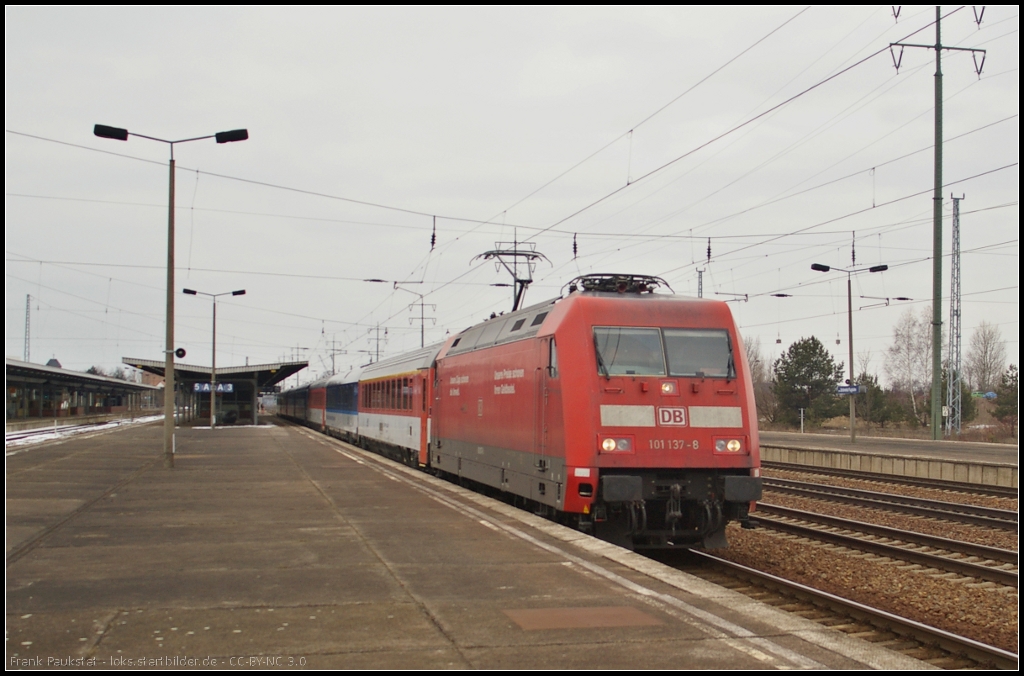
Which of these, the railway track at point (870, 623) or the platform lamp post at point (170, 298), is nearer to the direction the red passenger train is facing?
the railway track

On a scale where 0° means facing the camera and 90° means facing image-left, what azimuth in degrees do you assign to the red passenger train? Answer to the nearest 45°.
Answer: approximately 0°
